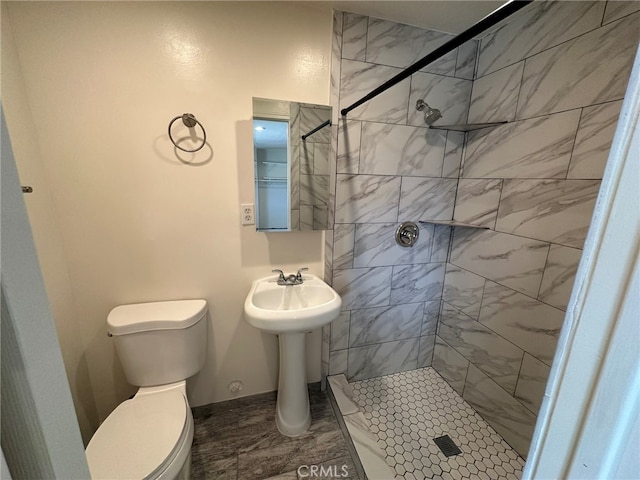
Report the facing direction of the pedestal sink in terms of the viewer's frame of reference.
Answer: facing the viewer

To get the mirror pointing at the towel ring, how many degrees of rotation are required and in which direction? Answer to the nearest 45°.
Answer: approximately 90° to its right

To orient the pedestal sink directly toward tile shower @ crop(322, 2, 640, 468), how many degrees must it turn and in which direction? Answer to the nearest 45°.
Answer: approximately 90° to its left

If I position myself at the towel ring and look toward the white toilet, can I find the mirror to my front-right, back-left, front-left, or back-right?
back-left

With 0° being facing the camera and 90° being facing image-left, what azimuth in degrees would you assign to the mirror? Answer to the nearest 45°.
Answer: approximately 0°

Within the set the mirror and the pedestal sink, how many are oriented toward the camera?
2

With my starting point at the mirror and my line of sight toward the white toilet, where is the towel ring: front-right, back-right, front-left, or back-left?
front-right

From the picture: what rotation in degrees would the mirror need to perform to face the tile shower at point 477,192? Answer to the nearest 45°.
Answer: approximately 90° to its left

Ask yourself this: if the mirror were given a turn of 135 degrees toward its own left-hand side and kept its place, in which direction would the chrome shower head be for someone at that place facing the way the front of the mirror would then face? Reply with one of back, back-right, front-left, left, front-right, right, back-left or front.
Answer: front-right
